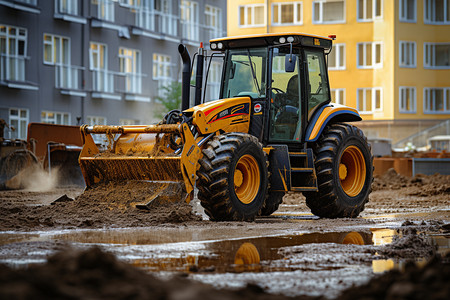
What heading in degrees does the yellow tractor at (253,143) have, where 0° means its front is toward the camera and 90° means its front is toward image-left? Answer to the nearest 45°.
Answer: approximately 45°

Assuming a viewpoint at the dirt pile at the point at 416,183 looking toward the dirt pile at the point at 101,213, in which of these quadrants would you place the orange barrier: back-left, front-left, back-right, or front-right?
back-right

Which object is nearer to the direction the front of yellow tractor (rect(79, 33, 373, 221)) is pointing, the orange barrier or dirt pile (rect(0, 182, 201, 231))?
the dirt pile

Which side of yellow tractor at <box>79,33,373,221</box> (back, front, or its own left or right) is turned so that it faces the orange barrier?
back

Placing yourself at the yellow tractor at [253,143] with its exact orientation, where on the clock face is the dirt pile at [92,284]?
The dirt pile is roughly at 11 o'clock from the yellow tractor.

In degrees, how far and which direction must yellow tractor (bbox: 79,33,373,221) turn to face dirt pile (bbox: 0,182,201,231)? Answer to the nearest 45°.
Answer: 0° — it already faces it

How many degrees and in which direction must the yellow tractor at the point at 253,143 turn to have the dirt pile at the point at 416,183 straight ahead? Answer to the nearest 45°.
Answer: approximately 180°
